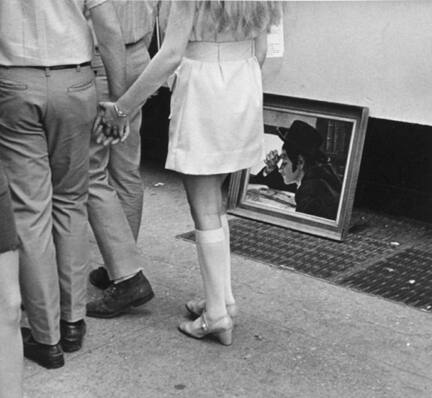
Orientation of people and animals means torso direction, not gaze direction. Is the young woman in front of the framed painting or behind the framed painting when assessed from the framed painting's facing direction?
in front

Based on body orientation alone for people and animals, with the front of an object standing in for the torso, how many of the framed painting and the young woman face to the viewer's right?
0

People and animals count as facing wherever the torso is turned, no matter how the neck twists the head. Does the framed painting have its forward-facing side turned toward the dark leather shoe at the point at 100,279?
yes

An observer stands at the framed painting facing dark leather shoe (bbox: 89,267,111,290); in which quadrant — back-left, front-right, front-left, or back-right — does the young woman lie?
front-left

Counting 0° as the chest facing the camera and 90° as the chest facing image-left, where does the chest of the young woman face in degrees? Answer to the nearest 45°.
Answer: approximately 135°
